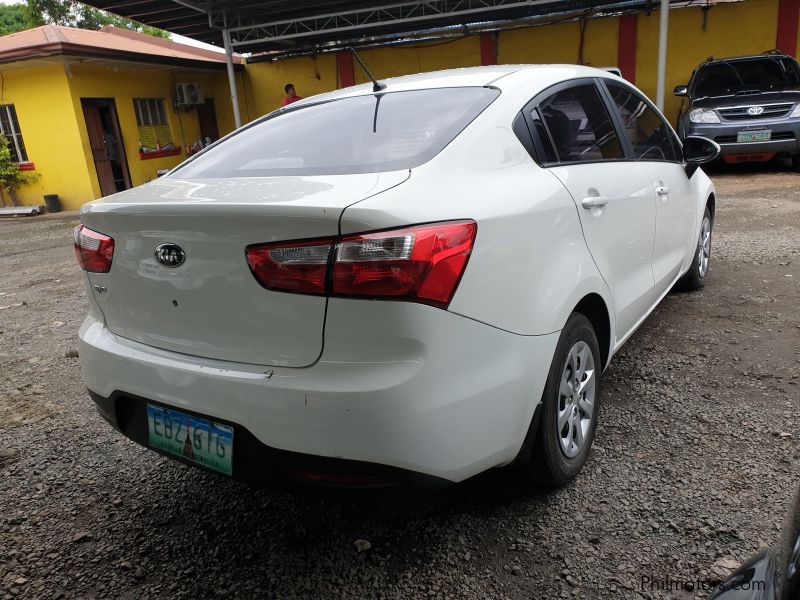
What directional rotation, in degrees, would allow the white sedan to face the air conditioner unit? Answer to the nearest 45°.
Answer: approximately 45° to its left

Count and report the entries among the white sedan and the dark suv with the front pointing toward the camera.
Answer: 1

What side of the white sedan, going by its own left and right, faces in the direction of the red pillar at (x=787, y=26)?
front

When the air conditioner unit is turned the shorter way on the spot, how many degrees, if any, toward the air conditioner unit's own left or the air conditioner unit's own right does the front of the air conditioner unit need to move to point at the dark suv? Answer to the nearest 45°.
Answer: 0° — it already faces it

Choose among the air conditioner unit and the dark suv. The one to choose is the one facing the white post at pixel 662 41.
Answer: the air conditioner unit

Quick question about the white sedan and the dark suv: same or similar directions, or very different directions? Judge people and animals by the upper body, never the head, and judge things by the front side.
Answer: very different directions

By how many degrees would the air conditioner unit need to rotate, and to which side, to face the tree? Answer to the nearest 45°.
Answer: approximately 135° to its left

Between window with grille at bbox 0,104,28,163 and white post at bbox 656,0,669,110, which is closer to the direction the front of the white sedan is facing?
the white post

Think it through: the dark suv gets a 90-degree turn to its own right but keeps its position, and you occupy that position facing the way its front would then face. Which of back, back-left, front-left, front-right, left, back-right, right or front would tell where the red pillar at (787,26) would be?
right

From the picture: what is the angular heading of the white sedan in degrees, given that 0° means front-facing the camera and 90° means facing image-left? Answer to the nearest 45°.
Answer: approximately 225°

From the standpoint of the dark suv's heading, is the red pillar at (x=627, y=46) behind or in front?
behind

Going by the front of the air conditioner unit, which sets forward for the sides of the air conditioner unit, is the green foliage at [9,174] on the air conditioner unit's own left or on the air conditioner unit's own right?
on the air conditioner unit's own right

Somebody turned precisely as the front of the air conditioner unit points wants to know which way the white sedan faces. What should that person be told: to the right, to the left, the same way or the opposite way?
to the left

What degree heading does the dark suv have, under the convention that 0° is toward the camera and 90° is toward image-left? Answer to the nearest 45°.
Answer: approximately 0°

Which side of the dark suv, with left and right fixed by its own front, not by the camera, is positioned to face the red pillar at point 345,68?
right

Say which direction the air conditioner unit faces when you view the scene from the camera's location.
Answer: facing the viewer and to the right of the viewer
